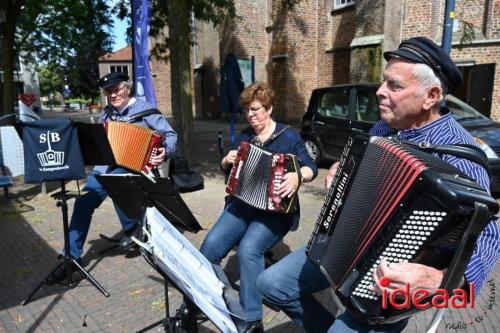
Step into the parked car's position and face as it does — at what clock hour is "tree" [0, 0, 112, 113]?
The tree is roughly at 5 o'clock from the parked car.

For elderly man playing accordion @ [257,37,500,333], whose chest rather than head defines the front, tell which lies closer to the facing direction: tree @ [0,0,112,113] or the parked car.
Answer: the tree

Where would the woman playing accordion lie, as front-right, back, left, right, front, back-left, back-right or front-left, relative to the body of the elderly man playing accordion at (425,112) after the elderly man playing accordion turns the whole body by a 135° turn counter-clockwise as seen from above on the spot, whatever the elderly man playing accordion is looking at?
back-left

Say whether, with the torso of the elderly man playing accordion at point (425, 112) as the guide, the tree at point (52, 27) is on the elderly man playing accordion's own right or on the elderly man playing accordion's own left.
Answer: on the elderly man playing accordion's own right

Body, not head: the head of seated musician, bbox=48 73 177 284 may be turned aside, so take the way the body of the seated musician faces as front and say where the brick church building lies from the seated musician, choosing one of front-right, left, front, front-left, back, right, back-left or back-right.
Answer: back

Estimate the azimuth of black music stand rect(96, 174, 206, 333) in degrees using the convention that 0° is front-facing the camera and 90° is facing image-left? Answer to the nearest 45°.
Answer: approximately 225°

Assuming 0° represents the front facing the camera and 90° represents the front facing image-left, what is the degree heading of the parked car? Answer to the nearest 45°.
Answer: approximately 315°

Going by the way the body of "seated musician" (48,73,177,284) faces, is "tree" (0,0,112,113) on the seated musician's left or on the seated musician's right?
on the seated musician's right

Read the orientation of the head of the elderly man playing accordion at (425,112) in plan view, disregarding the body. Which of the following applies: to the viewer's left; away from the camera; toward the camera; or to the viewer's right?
to the viewer's left

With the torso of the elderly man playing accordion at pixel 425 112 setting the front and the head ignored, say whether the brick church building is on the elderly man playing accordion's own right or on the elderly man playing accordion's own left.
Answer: on the elderly man playing accordion's own right

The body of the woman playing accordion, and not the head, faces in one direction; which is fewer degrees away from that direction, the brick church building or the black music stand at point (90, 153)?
the black music stand

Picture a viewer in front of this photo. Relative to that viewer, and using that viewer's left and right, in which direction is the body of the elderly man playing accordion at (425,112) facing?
facing the viewer and to the left of the viewer

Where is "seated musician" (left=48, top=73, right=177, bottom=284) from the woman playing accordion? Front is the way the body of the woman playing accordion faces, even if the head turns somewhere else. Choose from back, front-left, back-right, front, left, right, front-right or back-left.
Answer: right

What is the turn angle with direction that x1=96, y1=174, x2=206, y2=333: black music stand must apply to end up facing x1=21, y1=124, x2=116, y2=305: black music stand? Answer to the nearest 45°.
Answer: approximately 90° to its left

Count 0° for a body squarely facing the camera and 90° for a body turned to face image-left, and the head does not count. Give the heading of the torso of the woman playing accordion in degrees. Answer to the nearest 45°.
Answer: approximately 45°
